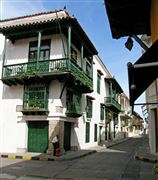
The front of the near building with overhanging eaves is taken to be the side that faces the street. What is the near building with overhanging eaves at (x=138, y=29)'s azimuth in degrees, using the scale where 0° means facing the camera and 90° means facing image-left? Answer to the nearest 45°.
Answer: approximately 90°
